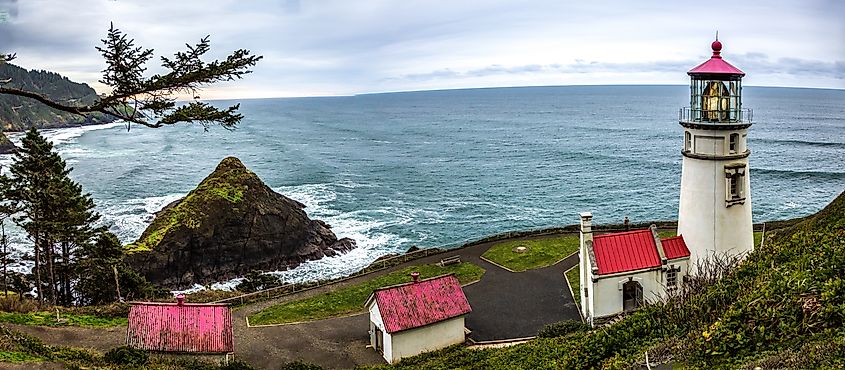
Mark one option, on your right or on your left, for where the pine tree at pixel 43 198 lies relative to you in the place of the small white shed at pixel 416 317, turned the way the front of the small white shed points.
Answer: on your right

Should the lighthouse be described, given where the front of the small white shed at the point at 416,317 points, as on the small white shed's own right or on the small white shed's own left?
on the small white shed's own left

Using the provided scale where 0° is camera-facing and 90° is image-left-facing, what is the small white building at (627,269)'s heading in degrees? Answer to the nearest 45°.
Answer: approximately 315°

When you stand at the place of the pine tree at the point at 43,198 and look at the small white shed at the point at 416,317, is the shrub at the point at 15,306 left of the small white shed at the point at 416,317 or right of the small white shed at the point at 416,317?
right

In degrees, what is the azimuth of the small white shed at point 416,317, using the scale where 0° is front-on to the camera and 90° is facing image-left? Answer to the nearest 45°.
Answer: approximately 45°

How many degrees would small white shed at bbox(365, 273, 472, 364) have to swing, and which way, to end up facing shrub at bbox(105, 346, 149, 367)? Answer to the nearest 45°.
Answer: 0° — it already faces it

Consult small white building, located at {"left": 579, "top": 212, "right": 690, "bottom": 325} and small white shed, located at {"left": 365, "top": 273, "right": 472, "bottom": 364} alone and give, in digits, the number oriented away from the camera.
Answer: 0

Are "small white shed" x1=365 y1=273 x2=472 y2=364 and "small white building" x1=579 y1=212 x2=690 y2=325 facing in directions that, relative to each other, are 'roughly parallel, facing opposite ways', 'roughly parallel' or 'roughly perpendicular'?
roughly perpendicular

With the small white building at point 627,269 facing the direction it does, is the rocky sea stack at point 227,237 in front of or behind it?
behind

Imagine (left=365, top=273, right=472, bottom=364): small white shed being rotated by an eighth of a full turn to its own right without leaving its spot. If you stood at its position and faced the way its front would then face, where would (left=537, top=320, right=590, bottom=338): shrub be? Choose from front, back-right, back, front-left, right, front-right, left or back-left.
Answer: back

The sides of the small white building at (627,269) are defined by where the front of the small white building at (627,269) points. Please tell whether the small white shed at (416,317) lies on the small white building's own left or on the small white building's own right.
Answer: on the small white building's own right

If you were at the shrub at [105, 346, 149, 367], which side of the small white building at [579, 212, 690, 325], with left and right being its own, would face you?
right
